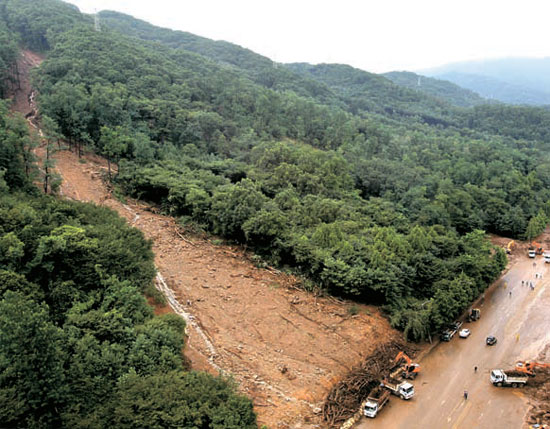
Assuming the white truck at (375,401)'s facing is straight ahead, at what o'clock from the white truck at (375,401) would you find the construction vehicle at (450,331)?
The construction vehicle is roughly at 5 o'clock from the white truck.

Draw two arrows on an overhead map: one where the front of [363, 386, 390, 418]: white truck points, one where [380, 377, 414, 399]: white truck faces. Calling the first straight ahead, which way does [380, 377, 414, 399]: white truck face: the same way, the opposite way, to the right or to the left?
to the left

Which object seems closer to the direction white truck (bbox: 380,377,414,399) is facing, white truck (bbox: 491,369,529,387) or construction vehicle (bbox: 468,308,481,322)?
the white truck

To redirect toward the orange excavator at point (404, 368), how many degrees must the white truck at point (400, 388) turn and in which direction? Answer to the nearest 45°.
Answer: approximately 135° to its left

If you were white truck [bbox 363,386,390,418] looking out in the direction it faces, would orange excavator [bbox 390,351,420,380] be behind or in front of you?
behind

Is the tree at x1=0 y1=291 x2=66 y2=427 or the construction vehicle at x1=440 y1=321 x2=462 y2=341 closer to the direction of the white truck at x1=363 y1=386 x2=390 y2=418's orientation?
the tree

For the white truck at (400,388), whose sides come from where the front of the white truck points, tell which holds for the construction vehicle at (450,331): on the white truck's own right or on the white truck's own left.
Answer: on the white truck's own left

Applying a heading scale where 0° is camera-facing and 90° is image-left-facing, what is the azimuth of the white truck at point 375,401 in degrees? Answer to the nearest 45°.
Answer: approximately 45°

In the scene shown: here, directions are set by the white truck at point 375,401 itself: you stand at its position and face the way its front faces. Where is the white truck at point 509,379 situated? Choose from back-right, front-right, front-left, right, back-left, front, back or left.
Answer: back

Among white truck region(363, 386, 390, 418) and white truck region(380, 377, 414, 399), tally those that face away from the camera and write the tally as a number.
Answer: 0

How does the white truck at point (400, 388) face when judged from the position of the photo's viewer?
facing the viewer and to the right of the viewer
